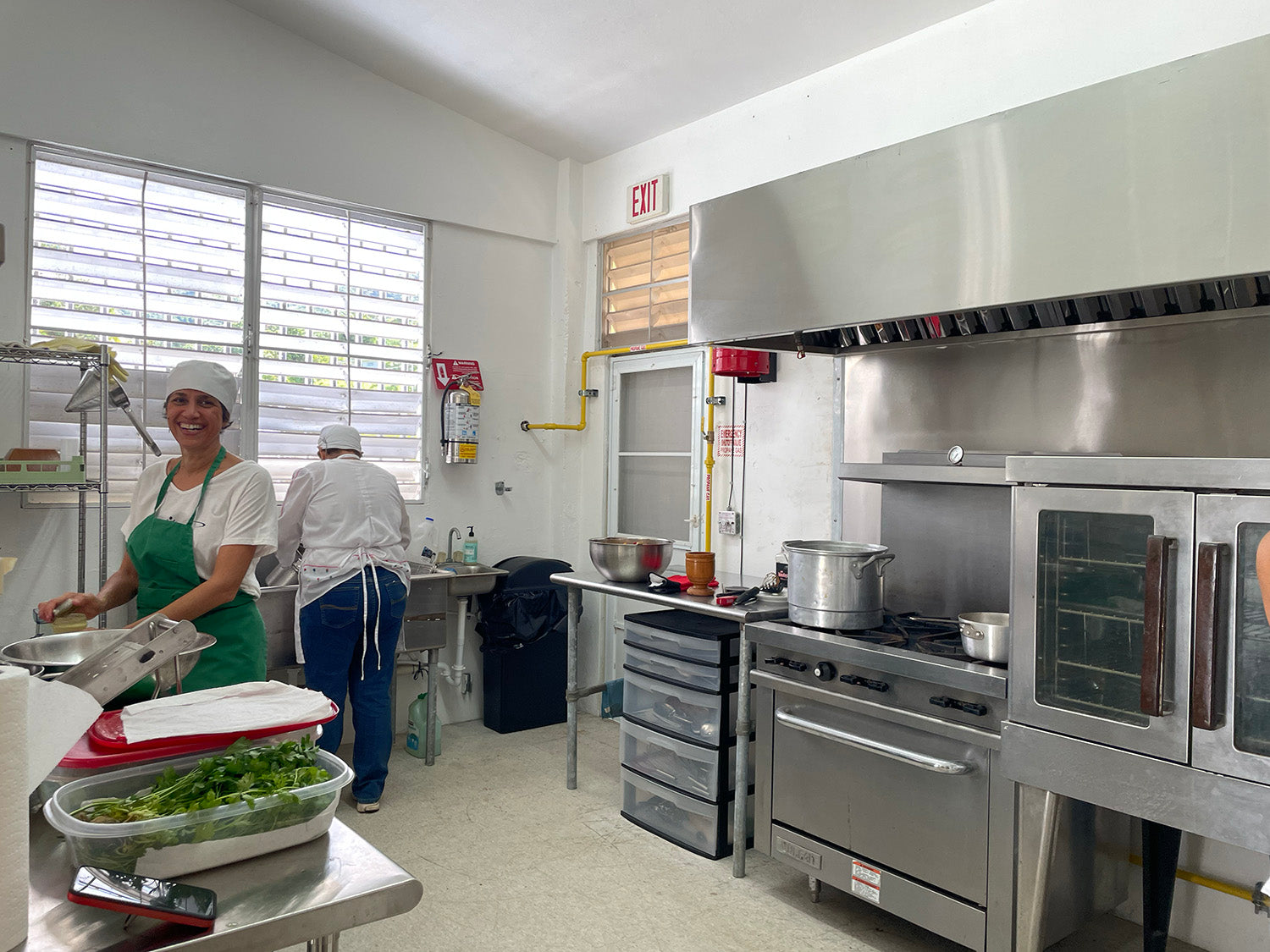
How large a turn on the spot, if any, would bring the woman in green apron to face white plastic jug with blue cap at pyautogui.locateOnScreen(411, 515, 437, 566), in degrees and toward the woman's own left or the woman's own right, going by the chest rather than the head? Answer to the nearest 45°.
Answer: approximately 180°

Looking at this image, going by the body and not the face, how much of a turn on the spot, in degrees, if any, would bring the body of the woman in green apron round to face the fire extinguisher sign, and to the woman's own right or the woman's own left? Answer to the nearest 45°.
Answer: approximately 180°

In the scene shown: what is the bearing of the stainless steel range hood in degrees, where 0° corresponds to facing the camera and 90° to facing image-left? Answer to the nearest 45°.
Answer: approximately 45°

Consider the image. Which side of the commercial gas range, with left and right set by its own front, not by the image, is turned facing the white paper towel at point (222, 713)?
front

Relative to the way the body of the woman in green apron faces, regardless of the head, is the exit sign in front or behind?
behind

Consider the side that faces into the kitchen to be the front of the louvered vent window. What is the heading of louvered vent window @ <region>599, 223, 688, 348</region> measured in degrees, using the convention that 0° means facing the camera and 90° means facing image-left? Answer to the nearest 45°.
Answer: approximately 45°

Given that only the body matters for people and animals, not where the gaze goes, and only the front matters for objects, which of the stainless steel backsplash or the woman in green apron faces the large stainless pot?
the stainless steel backsplash
